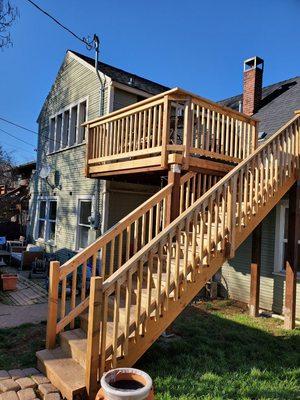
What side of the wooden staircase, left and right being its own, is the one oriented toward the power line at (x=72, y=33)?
right

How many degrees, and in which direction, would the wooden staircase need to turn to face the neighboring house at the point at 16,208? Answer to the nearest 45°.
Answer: approximately 90° to its right

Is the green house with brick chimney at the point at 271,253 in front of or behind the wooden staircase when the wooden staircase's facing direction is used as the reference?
behind

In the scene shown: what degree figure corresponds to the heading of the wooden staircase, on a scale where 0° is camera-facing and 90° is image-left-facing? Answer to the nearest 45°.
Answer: approximately 45°

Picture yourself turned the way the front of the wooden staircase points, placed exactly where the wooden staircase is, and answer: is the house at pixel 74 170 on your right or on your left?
on your right
